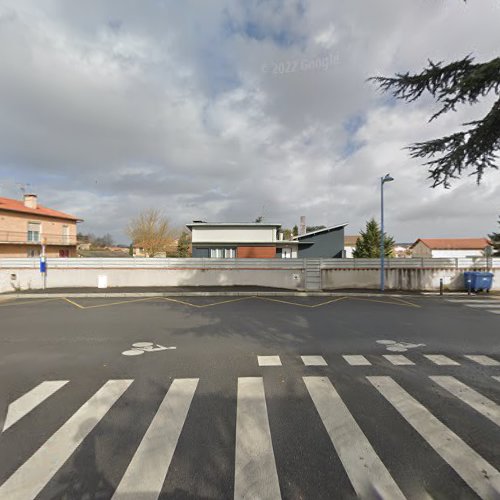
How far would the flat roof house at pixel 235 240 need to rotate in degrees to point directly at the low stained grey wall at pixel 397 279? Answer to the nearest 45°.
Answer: approximately 45° to its left

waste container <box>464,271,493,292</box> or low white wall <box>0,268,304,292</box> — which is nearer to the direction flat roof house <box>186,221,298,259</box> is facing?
the low white wall

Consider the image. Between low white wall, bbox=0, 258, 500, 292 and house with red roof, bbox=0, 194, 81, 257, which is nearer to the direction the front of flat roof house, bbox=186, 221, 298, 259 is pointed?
the low white wall

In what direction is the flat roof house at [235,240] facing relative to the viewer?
toward the camera

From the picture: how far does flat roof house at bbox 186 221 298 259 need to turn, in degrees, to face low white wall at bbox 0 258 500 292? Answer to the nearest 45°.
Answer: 0° — it already faces it

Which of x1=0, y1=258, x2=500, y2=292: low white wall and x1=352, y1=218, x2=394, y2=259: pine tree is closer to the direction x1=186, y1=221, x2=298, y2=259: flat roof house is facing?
the low white wall

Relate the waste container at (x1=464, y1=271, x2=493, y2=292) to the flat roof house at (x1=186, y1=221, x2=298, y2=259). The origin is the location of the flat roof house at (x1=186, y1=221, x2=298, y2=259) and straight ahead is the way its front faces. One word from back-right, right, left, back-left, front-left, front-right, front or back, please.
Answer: front-left

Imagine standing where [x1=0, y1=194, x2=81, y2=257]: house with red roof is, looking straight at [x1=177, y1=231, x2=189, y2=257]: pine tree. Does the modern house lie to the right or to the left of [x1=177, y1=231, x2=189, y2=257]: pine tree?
right

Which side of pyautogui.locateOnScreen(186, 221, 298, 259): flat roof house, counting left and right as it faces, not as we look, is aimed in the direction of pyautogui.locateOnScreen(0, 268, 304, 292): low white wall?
front

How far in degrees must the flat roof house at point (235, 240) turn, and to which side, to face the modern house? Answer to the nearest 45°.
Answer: approximately 90° to its left

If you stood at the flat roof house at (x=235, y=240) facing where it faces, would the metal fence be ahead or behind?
ahead

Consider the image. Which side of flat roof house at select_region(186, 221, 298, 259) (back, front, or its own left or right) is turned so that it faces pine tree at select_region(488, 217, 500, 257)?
left

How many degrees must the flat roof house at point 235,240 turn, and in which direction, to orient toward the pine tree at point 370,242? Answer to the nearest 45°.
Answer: approximately 135° to its left

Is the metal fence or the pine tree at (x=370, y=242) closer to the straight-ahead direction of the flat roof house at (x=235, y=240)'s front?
the metal fence

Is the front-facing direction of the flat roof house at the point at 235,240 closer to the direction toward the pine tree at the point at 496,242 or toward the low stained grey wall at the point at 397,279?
the low stained grey wall

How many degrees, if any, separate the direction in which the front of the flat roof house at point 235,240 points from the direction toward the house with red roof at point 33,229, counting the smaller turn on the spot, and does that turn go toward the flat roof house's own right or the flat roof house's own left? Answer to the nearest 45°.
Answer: approximately 90° to the flat roof house's own right

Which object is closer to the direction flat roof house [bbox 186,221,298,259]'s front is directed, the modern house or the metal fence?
the metal fence
